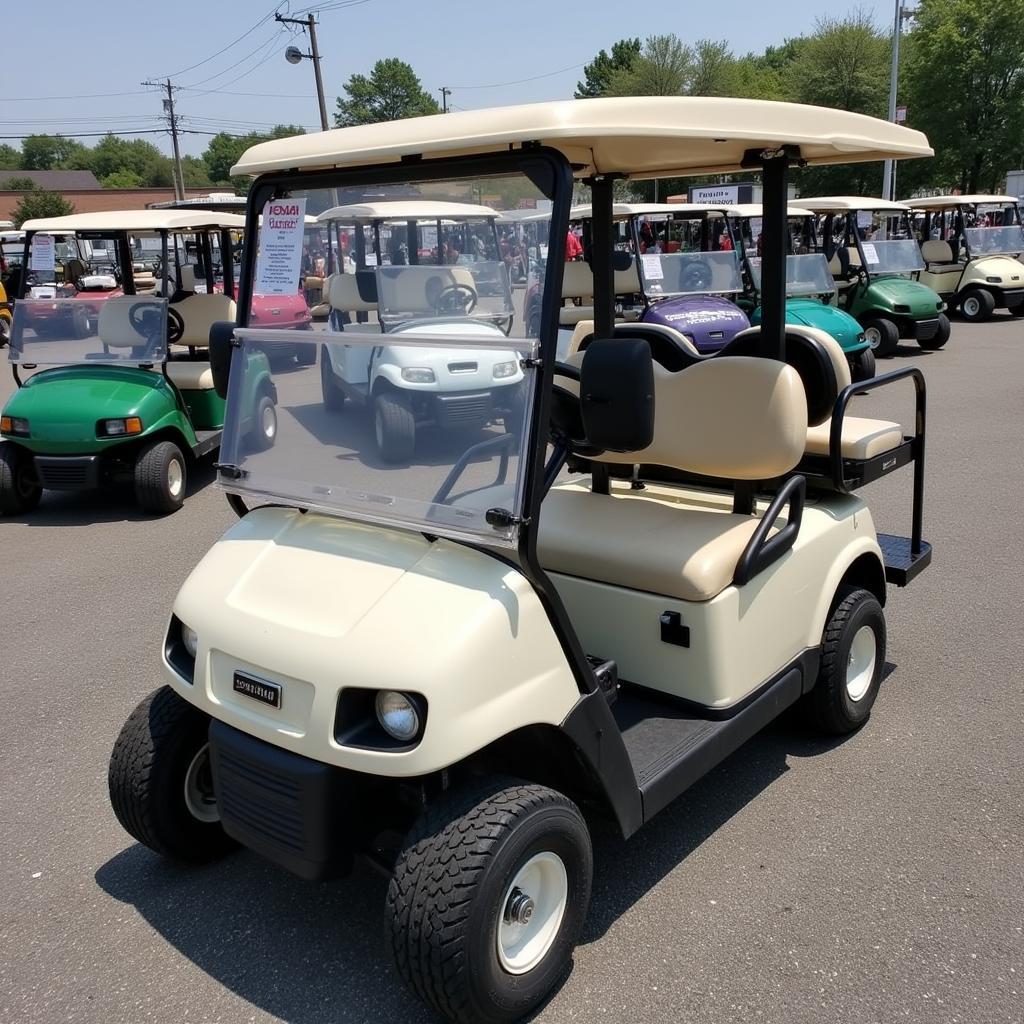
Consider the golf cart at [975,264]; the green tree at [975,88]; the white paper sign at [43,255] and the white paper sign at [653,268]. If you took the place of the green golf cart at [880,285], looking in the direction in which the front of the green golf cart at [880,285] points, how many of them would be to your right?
2

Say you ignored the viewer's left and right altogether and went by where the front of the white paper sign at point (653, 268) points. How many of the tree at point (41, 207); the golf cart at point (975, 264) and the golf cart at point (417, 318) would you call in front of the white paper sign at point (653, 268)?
1

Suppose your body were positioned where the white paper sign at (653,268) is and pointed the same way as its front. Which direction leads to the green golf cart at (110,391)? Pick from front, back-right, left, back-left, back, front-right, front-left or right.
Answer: front-right

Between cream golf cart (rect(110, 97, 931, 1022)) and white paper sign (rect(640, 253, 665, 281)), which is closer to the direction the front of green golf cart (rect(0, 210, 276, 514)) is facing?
the cream golf cart

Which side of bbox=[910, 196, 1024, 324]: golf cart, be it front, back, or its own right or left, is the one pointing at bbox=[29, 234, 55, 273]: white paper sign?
right

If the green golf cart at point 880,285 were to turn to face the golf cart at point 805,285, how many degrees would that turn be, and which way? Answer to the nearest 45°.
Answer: approximately 90° to its right

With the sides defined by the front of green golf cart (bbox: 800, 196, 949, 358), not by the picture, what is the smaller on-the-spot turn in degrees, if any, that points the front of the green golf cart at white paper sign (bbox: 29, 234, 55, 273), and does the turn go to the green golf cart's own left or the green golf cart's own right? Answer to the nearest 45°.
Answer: approximately 90° to the green golf cart's own right

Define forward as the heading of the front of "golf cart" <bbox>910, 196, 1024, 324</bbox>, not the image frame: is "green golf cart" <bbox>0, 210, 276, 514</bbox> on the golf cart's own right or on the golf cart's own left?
on the golf cart's own right

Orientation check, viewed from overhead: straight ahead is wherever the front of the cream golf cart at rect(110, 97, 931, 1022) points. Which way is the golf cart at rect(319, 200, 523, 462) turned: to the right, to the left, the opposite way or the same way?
to the left

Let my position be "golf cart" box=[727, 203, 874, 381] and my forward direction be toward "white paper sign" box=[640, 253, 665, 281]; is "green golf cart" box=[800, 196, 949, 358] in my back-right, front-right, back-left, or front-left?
back-right

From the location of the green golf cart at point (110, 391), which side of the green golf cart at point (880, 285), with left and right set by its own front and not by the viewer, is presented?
right

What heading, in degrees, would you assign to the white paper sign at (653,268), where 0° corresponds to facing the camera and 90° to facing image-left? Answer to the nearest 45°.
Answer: approximately 0°

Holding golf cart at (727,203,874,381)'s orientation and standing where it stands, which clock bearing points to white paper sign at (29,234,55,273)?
The white paper sign is roughly at 3 o'clock from the golf cart.

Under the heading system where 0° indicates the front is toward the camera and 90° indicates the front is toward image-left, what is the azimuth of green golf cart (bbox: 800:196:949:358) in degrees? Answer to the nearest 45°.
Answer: approximately 315°
